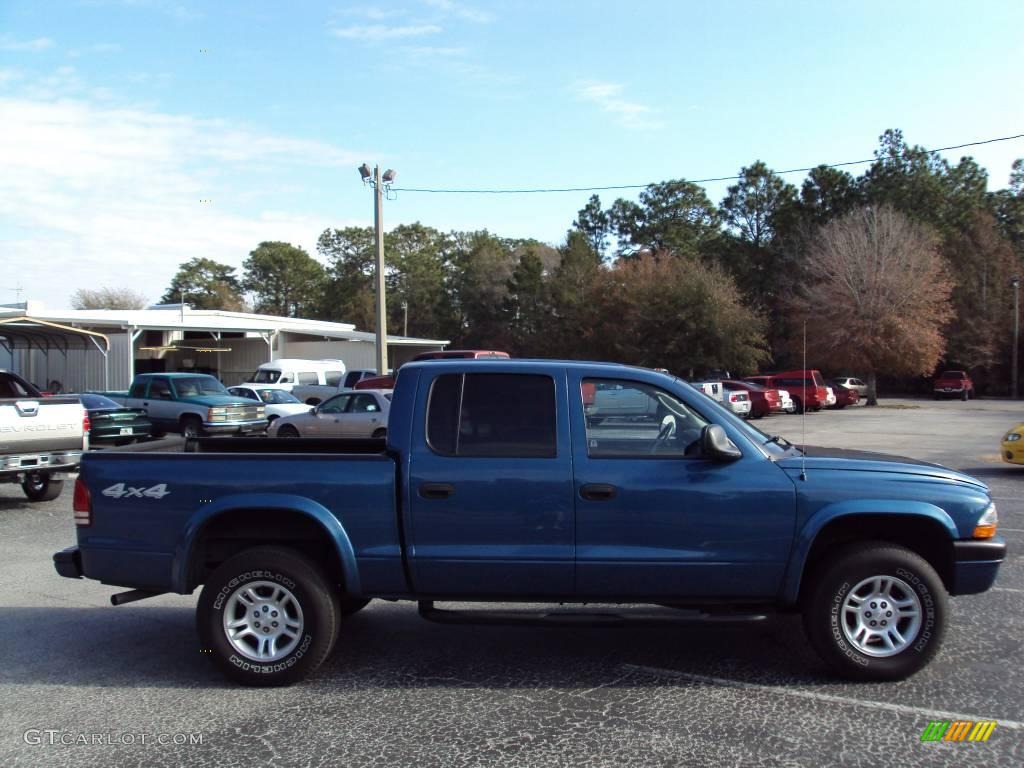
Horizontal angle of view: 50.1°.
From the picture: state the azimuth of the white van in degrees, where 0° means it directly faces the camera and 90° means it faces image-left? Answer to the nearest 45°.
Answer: approximately 45°

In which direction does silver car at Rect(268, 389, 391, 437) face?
to the viewer's left

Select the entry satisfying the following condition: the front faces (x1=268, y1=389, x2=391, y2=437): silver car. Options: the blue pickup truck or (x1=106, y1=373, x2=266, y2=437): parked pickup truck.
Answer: the parked pickup truck

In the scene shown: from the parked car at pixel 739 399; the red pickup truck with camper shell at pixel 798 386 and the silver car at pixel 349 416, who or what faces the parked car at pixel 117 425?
the silver car

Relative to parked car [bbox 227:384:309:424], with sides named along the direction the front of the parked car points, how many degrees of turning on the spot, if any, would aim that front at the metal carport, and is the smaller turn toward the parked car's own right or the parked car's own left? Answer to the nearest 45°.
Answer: approximately 45° to the parked car's own right

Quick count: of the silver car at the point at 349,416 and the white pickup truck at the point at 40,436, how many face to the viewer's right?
0

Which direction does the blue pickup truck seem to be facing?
to the viewer's right

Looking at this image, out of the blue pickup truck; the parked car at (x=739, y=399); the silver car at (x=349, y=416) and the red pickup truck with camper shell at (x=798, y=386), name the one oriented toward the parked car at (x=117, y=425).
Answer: the silver car

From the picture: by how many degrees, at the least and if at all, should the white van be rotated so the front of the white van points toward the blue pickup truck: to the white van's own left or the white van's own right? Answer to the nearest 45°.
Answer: approximately 45° to the white van's own left

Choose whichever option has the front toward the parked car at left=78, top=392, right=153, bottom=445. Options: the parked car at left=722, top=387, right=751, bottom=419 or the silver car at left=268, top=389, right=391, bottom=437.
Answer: the silver car

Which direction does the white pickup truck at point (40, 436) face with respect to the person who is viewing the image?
facing away from the viewer and to the left of the viewer

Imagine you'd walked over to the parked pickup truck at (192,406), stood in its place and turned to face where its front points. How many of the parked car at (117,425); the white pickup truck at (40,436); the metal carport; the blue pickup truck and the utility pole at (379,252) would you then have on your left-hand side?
1
